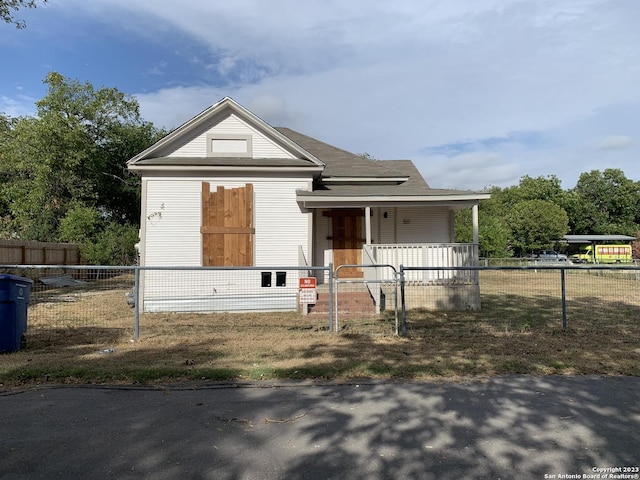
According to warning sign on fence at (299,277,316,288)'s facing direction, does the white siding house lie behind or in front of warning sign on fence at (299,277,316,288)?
behind

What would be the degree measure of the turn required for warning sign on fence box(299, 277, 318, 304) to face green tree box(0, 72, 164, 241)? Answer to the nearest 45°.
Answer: approximately 135° to its right

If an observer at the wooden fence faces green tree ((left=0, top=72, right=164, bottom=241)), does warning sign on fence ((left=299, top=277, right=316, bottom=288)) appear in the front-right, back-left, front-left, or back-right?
back-right

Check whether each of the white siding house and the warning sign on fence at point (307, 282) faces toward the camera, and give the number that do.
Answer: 2

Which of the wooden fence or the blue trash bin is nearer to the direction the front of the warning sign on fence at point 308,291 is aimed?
the blue trash bin

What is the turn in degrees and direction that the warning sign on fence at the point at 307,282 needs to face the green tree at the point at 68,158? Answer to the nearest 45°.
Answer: approximately 135° to its right

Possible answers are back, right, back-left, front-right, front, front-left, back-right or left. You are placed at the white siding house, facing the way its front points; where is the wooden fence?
back-right
